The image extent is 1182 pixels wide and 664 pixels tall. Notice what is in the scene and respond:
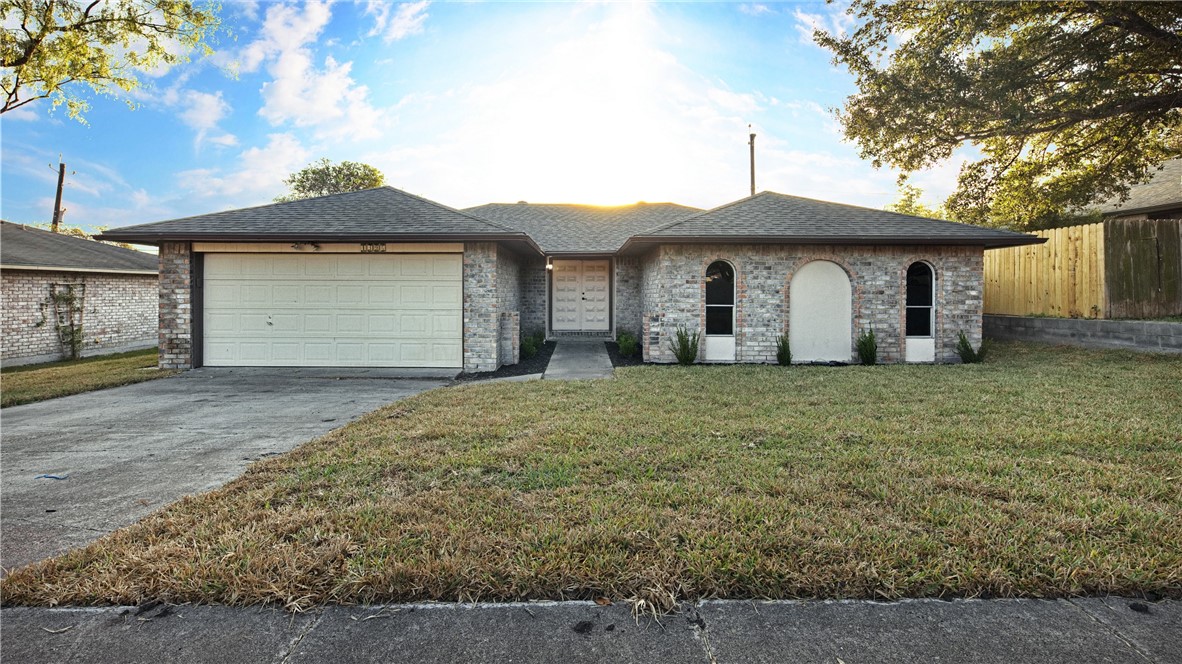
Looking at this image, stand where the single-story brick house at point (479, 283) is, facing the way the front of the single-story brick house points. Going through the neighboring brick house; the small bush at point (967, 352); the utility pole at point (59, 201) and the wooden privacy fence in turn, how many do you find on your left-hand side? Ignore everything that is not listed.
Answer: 2

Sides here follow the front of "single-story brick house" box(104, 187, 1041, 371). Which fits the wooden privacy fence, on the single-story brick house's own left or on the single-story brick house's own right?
on the single-story brick house's own left

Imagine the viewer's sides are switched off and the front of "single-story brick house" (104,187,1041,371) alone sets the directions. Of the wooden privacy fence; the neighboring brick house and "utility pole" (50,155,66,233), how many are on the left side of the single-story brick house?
1

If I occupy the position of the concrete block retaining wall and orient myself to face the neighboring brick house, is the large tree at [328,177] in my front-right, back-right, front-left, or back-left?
front-right

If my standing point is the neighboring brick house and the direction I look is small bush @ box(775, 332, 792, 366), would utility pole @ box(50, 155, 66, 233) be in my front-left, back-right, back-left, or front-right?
back-left

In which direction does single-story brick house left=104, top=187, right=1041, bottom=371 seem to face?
toward the camera

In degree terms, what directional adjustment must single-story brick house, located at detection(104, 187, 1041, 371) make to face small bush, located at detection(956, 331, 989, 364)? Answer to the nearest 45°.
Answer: approximately 90° to its left

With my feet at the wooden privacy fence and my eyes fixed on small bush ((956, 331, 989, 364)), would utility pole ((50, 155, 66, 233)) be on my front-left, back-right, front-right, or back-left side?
front-right

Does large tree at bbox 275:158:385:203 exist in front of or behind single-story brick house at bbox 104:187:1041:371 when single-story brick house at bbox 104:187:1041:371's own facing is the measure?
behind

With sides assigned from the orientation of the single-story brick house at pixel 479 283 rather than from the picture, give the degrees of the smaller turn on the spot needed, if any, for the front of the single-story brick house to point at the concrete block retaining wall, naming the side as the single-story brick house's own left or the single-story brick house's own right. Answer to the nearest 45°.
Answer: approximately 90° to the single-story brick house's own left
